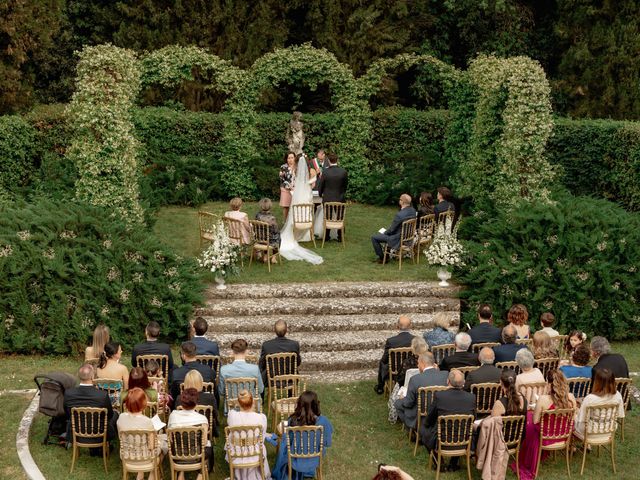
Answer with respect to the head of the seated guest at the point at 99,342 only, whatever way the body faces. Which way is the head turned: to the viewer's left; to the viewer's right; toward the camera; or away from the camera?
away from the camera

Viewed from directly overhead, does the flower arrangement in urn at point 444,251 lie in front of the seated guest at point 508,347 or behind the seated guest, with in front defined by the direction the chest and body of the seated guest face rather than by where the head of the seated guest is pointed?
in front

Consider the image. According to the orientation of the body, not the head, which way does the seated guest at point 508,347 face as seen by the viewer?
away from the camera

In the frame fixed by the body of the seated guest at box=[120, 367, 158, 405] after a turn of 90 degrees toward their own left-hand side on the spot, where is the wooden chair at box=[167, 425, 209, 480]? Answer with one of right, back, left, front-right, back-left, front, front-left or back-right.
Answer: back-left

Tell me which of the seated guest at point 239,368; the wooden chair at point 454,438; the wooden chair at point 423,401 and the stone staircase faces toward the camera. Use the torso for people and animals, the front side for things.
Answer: the stone staircase

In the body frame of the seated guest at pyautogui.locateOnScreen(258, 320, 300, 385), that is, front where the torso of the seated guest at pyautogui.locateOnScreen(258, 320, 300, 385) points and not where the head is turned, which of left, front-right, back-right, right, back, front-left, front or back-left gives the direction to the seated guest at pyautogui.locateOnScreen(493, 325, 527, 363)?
right

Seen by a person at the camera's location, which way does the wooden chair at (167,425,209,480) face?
facing away from the viewer

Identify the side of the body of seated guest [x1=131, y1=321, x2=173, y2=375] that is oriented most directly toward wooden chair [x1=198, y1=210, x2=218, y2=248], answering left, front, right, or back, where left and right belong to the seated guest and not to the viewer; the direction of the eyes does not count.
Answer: front

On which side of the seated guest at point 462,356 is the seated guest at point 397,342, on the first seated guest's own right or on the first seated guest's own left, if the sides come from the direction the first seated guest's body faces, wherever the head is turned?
on the first seated guest's own left

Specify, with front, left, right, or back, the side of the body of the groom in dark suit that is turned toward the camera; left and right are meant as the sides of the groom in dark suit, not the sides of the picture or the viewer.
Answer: back

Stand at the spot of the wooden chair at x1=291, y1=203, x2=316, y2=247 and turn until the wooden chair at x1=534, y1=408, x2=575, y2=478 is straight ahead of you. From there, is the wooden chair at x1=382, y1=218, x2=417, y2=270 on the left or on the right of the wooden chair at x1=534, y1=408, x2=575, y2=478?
left

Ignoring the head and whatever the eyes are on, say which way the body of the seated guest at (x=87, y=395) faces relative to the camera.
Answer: away from the camera

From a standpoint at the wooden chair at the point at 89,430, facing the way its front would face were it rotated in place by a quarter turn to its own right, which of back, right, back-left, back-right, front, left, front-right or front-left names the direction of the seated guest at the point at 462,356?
front

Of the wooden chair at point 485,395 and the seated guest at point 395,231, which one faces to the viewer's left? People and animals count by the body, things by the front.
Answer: the seated guest

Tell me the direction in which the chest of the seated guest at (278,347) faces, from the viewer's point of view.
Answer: away from the camera

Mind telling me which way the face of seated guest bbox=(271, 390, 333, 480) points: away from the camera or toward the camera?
away from the camera

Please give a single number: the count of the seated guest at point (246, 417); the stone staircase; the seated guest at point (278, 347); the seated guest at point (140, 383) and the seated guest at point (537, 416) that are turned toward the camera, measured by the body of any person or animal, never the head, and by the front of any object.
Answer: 1

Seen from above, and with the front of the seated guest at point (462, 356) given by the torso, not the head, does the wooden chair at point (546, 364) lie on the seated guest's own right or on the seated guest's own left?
on the seated guest's own right

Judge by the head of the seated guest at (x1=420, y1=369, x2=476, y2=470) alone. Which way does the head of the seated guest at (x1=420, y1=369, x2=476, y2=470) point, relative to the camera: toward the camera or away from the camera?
away from the camera

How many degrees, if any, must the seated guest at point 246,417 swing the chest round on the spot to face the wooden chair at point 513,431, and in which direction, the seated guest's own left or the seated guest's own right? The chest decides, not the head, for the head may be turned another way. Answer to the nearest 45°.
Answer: approximately 90° to the seated guest's own right

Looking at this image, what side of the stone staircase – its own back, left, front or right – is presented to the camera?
front

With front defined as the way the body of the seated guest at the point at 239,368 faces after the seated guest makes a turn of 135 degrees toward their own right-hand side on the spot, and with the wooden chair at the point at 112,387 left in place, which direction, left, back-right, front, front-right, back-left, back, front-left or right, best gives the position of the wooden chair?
back-right

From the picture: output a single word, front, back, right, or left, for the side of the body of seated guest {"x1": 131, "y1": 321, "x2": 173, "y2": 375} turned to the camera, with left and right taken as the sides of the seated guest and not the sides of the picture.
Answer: back

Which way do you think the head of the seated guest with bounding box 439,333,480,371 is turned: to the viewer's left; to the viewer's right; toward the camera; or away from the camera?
away from the camera
